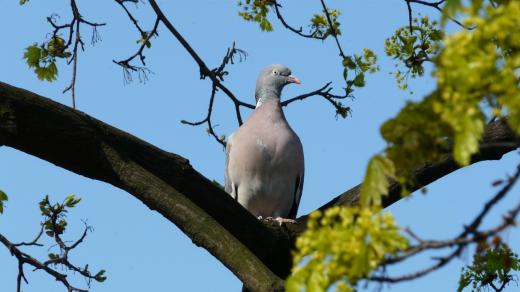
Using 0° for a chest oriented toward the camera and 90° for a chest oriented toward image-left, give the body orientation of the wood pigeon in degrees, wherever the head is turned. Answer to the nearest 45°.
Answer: approximately 0°
